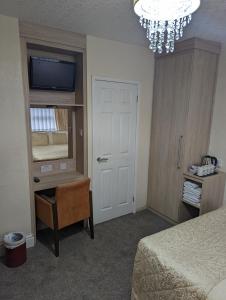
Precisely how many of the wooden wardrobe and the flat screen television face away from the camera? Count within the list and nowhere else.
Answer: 0

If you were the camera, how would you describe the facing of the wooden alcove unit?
facing the viewer and to the right of the viewer

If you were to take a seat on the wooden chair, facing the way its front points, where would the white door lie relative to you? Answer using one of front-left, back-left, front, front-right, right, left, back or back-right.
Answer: right

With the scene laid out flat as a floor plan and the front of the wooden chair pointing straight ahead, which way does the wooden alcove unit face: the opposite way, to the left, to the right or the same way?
the opposite way

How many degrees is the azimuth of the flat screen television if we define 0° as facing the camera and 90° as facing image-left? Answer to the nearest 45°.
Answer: approximately 315°

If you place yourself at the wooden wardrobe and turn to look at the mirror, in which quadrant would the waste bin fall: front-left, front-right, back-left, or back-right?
front-left

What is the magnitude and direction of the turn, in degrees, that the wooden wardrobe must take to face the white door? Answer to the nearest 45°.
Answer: approximately 45° to its right

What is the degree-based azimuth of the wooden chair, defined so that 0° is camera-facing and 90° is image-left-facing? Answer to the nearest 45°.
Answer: approximately 135°
